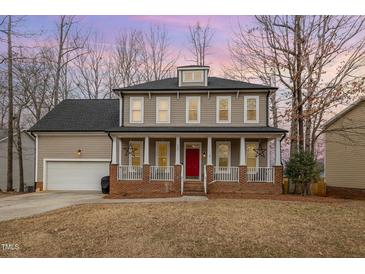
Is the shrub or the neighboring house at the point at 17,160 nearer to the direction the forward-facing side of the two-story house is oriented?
the shrub

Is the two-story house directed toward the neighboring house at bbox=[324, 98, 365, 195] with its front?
no

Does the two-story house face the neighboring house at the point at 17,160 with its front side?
no

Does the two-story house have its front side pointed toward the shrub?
no

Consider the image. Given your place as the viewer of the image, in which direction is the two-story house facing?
facing the viewer

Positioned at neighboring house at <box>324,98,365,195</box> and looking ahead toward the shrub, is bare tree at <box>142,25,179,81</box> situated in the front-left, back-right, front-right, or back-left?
front-right
